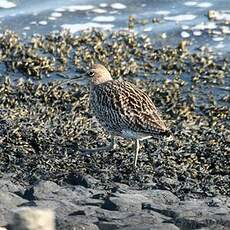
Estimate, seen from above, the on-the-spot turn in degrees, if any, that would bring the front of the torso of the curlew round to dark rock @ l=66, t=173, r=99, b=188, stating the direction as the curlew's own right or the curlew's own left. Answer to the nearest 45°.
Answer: approximately 45° to the curlew's own left

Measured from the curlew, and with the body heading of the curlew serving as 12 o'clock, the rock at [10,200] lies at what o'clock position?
The rock is roughly at 10 o'clock from the curlew.

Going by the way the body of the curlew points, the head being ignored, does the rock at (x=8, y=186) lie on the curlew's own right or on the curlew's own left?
on the curlew's own left

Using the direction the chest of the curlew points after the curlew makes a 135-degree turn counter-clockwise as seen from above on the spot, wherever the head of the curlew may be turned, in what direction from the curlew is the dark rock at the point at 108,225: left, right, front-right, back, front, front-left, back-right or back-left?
front-right

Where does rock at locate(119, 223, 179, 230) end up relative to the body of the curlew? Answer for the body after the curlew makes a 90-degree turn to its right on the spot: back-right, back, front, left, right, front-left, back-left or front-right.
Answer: back

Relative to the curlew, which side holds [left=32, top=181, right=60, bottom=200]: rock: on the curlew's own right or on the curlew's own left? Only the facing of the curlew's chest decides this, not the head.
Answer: on the curlew's own left

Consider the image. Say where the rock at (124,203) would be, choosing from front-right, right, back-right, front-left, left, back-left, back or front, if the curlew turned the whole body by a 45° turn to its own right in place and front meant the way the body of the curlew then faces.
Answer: back-left

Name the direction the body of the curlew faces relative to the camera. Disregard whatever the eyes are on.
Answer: to the viewer's left
